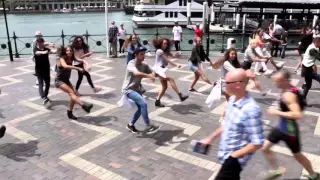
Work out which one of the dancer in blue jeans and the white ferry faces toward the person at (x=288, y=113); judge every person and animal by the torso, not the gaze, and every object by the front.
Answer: the dancer in blue jeans

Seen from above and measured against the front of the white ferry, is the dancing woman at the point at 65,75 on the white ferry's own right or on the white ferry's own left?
on the white ferry's own left

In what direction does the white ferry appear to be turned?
to the viewer's left

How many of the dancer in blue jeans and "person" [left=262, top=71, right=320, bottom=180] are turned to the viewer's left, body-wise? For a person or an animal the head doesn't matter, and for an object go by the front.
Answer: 1

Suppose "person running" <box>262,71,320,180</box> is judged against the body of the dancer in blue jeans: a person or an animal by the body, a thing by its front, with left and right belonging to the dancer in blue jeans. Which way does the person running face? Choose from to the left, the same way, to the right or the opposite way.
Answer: the opposite way

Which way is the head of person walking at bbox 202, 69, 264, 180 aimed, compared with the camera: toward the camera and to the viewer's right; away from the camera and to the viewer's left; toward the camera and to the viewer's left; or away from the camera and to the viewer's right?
toward the camera and to the viewer's left

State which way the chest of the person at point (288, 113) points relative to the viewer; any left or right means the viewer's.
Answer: facing to the left of the viewer

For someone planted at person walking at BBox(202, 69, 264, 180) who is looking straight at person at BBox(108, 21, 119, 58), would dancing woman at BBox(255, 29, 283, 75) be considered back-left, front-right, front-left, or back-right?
front-right

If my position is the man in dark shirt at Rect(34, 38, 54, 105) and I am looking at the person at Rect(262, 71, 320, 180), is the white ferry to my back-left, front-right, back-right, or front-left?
back-left

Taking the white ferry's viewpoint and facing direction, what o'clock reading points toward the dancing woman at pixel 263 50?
The dancing woman is roughly at 9 o'clock from the white ferry.

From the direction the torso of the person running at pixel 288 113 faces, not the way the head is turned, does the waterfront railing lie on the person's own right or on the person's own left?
on the person's own right

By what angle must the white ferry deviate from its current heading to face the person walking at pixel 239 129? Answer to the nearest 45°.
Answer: approximately 90° to its left
